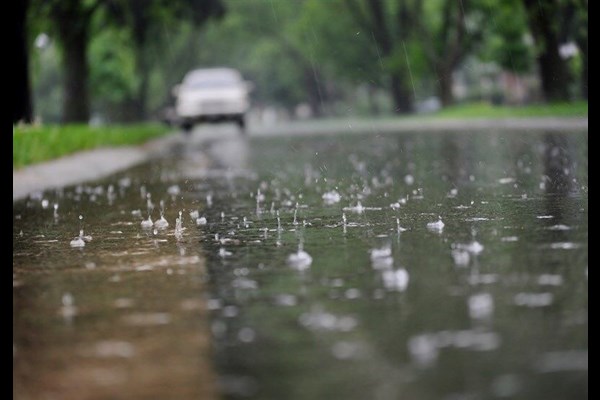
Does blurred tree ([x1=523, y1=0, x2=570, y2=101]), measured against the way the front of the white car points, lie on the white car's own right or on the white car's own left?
on the white car's own left

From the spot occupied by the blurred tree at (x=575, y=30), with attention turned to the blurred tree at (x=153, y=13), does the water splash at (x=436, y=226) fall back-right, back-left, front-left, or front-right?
front-left

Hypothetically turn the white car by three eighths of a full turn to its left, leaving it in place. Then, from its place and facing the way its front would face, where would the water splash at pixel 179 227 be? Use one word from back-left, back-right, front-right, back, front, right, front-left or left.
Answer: back-right

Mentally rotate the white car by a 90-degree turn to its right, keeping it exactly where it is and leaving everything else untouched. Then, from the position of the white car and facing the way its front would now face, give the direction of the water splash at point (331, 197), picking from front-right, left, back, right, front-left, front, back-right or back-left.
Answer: left

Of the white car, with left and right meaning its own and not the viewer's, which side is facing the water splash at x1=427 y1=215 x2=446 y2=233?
front

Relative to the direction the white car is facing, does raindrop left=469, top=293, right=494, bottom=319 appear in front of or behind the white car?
in front

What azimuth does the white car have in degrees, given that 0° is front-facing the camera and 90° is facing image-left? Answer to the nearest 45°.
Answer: approximately 0°

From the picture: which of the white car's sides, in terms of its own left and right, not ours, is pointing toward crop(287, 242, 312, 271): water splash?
front
